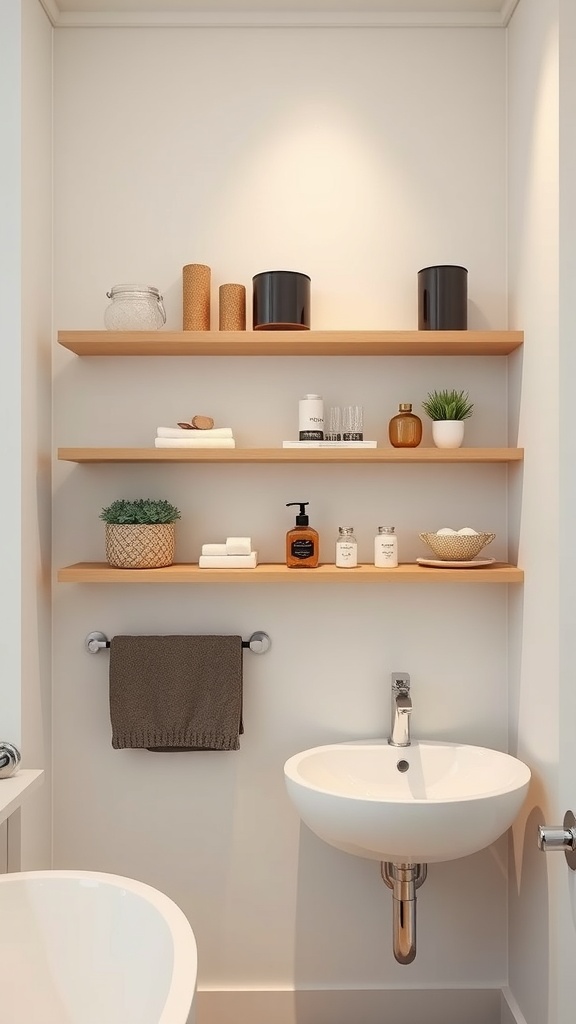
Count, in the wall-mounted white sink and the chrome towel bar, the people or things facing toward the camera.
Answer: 2

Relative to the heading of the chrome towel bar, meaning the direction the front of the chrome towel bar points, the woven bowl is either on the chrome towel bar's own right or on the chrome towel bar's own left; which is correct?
on the chrome towel bar's own left

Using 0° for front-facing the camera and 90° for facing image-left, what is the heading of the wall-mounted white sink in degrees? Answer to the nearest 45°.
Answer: approximately 0°

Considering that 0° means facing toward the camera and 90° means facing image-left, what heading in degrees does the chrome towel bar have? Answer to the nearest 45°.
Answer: approximately 0°
